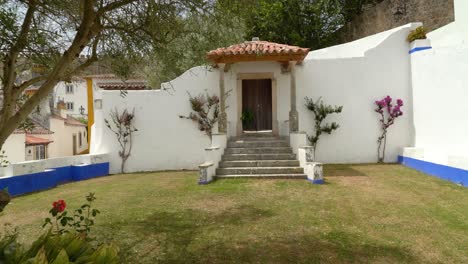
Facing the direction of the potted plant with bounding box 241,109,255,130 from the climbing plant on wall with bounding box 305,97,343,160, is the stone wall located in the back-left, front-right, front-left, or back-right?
back-right

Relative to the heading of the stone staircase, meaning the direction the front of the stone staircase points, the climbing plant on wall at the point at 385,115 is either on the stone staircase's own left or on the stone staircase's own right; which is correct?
on the stone staircase's own left

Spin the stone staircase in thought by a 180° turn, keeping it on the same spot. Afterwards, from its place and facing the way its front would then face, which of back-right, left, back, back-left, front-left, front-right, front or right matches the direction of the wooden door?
front

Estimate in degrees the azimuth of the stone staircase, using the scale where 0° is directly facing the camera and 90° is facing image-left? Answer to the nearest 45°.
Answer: approximately 0°

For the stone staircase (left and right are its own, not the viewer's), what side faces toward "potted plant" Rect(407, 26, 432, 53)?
left

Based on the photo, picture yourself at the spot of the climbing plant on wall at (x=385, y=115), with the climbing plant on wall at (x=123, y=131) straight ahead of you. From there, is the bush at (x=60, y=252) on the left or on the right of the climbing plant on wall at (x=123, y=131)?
left

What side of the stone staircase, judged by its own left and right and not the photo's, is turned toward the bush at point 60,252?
front

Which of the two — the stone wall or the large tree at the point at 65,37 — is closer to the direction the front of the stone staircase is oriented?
the large tree

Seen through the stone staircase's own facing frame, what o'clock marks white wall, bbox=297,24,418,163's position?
The white wall is roughly at 8 o'clock from the stone staircase.

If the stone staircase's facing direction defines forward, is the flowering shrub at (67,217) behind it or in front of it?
in front

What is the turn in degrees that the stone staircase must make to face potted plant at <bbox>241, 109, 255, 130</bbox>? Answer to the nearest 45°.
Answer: approximately 180°

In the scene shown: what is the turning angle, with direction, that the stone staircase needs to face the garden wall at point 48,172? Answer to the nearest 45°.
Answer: approximately 90° to its right

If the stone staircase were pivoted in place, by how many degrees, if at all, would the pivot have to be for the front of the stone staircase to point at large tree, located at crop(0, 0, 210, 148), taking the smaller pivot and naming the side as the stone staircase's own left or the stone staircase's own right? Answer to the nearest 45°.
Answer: approximately 45° to the stone staircase's own right
